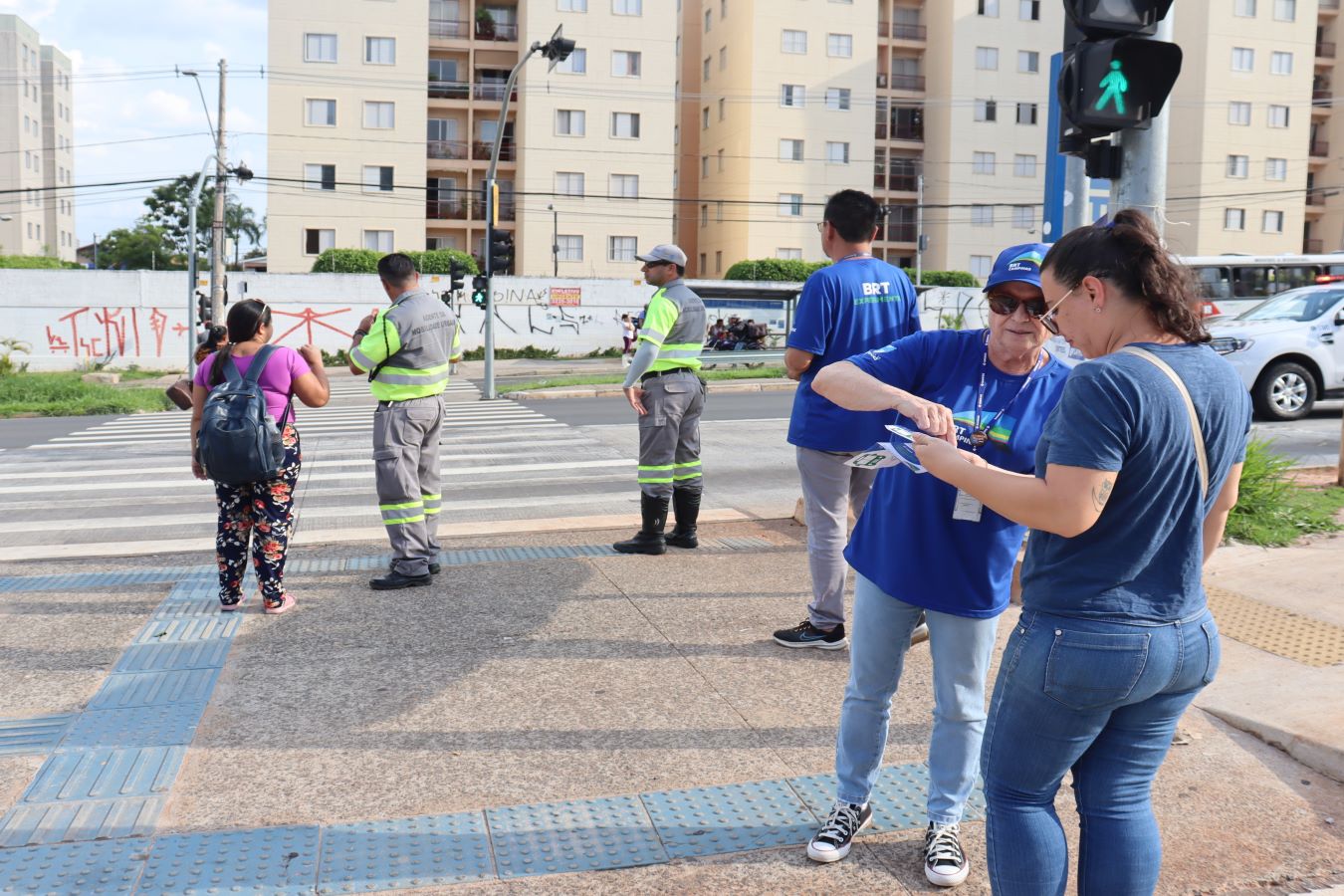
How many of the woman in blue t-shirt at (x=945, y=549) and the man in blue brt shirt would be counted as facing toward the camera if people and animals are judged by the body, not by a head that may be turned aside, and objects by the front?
1

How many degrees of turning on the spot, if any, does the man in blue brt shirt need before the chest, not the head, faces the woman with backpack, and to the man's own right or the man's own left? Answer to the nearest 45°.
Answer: approximately 45° to the man's own left

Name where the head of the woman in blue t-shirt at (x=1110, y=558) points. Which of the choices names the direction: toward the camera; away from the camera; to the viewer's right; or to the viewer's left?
to the viewer's left

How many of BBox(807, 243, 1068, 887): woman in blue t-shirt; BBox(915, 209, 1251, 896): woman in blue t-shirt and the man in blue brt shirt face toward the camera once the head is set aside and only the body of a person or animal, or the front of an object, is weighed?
1

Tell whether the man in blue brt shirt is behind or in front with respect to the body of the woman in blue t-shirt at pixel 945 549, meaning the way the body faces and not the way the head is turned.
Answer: behind

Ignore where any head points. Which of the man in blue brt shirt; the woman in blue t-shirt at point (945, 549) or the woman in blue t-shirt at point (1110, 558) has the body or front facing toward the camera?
the woman in blue t-shirt at point (945, 549)

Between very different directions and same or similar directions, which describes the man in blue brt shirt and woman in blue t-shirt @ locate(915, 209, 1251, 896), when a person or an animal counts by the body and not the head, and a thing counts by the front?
same or similar directions

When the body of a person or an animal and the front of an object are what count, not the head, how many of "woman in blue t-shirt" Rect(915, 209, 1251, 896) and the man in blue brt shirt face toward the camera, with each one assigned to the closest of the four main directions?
0

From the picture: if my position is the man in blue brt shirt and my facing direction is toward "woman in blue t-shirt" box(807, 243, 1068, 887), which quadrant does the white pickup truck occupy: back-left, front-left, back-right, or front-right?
back-left

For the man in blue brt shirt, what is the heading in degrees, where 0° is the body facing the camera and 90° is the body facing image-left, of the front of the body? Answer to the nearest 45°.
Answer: approximately 135°

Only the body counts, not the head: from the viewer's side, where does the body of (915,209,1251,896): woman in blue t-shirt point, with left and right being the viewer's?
facing away from the viewer and to the left of the viewer

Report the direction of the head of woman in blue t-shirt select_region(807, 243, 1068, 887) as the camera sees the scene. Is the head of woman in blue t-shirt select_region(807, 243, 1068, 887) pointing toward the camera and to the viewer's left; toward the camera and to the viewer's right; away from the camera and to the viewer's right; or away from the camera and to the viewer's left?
toward the camera and to the viewer's right

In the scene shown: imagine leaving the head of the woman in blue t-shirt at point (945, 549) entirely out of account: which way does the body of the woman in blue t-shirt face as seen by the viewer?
toward the camera

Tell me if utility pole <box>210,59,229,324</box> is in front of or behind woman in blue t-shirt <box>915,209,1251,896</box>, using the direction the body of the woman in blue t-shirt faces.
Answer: in front

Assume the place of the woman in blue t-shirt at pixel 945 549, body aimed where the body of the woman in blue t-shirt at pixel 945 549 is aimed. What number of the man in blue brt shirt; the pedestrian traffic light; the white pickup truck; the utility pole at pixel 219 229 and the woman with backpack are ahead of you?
0

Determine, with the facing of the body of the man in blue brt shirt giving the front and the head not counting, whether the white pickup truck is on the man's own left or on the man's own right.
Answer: on the man's own right
